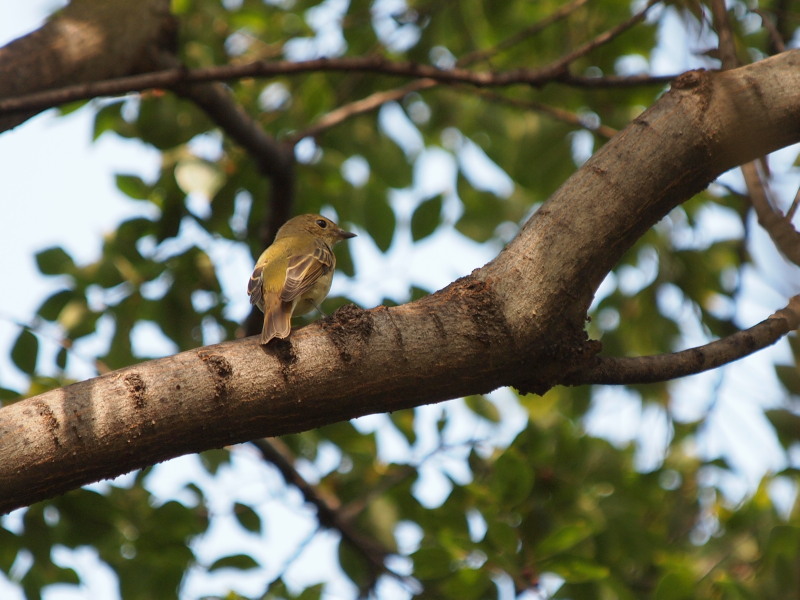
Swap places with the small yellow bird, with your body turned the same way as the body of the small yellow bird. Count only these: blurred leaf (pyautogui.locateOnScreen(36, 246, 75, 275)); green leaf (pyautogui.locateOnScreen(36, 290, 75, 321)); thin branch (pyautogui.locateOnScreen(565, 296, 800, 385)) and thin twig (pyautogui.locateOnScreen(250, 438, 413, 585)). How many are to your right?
1

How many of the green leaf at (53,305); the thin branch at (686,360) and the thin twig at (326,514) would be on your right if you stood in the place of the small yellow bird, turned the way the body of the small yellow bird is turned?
1

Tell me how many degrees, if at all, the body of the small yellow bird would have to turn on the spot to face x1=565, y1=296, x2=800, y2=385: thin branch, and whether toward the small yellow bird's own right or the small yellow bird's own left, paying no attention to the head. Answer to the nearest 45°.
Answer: approximately 90° to the small yellow bird's own right

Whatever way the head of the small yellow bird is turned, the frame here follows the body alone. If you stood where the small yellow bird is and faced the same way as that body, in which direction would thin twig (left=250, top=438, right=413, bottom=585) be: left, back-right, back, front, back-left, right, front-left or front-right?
front-left

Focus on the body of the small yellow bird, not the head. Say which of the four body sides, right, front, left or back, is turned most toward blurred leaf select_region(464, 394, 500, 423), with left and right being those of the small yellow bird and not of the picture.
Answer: front

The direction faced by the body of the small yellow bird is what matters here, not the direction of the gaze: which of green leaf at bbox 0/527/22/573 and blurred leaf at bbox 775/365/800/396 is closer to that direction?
the blurred leaf

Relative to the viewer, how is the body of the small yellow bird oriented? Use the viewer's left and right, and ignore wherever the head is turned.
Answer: facing away from the viewer and to the right of the viewer

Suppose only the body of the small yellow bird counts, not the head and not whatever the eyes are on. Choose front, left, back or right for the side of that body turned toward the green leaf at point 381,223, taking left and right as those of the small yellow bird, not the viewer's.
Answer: front
